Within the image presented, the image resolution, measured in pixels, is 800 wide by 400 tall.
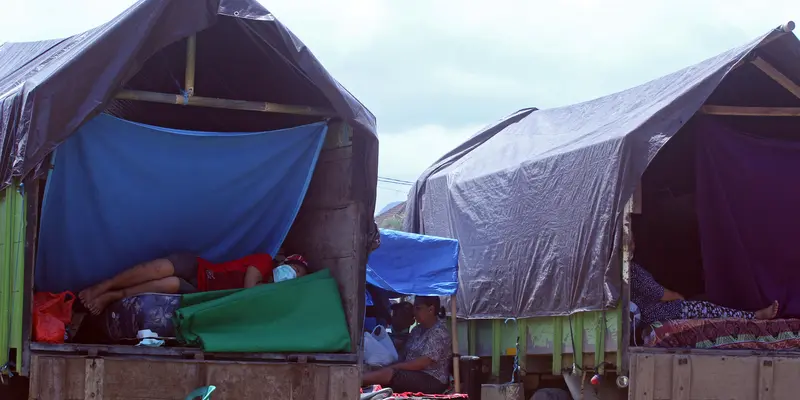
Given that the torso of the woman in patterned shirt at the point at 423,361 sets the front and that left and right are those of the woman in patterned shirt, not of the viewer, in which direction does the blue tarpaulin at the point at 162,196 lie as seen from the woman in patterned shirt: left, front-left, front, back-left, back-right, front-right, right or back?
front-left

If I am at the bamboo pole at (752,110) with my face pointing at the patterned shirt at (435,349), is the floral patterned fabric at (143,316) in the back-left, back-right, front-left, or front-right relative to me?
front-left

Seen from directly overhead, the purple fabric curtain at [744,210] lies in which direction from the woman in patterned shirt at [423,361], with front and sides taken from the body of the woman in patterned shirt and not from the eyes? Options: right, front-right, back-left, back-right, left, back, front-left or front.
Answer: back

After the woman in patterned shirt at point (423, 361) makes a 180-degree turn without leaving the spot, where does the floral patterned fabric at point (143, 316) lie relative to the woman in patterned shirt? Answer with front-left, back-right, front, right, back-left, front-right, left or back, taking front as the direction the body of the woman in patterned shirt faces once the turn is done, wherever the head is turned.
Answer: back-right

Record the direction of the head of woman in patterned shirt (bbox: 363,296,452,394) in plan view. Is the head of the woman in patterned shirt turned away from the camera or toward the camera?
toward the camera

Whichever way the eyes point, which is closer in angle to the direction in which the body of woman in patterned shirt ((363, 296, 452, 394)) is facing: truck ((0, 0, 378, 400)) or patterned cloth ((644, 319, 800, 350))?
the truck
